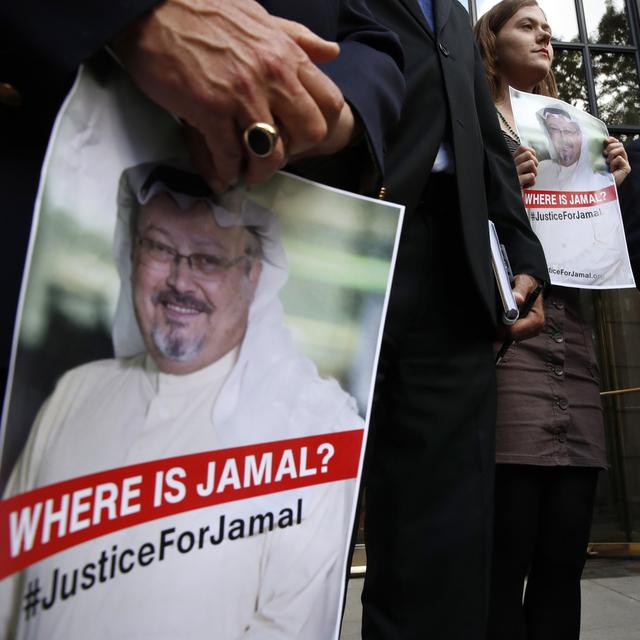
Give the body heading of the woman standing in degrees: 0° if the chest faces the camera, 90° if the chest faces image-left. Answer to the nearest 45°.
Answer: approximately 315°
